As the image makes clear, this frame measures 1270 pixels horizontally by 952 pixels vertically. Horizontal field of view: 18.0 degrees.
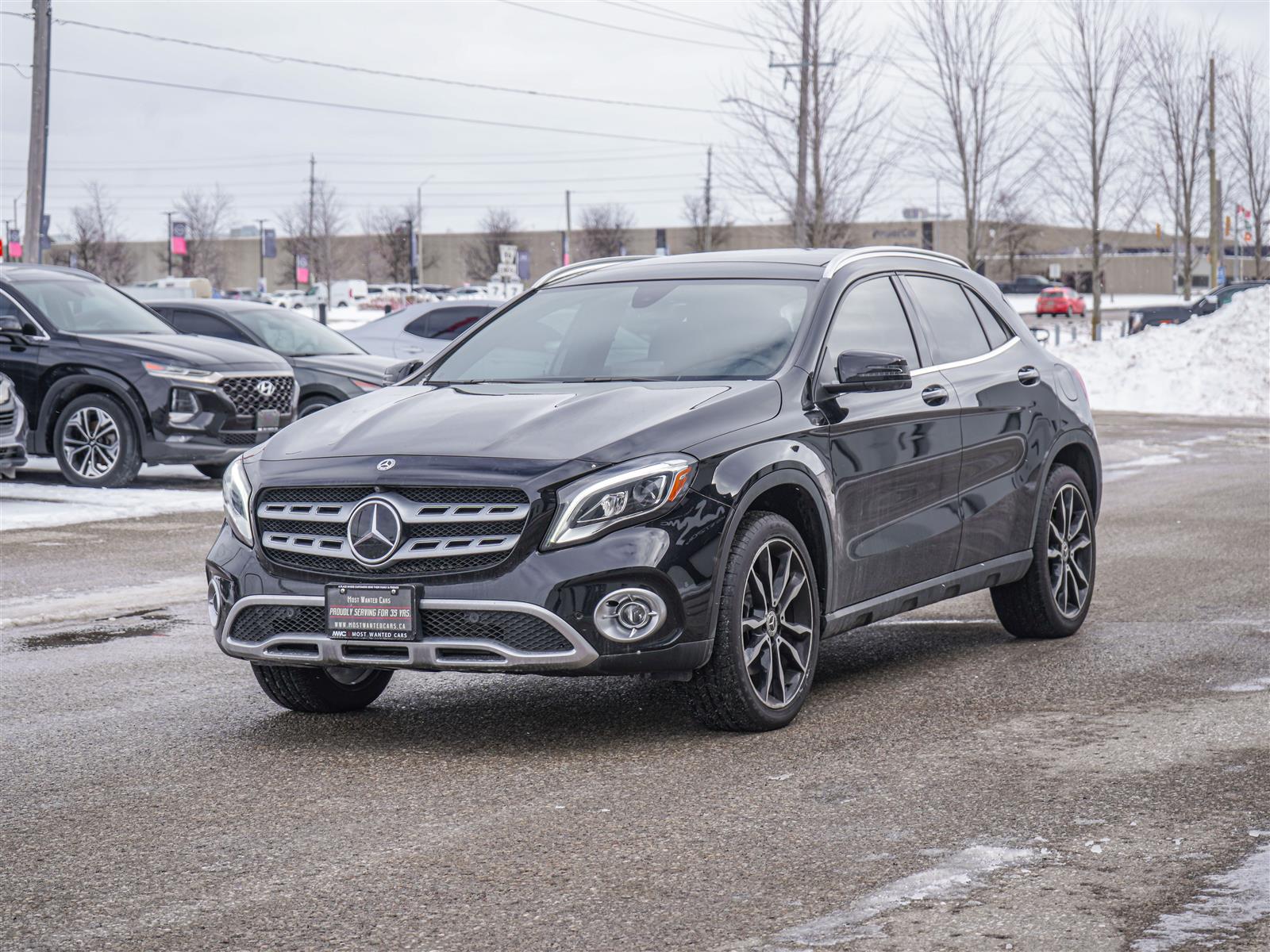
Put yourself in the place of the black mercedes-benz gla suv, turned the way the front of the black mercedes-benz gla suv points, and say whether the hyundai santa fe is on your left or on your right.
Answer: on your right

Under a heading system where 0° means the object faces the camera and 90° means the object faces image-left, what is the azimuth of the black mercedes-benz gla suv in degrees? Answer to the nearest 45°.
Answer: approximately 45°

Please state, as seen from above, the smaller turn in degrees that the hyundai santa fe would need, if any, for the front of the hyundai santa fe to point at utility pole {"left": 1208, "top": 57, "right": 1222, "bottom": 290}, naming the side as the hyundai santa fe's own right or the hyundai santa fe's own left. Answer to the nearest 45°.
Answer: approximately 90° to the hyundai santa fe's own left

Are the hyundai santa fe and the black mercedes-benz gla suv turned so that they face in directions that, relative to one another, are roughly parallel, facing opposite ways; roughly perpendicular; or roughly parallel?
roughly perpendicular

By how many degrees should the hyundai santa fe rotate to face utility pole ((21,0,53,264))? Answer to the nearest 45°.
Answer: approximately 135° to its left

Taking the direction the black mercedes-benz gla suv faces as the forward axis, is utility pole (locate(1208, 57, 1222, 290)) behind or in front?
behind
